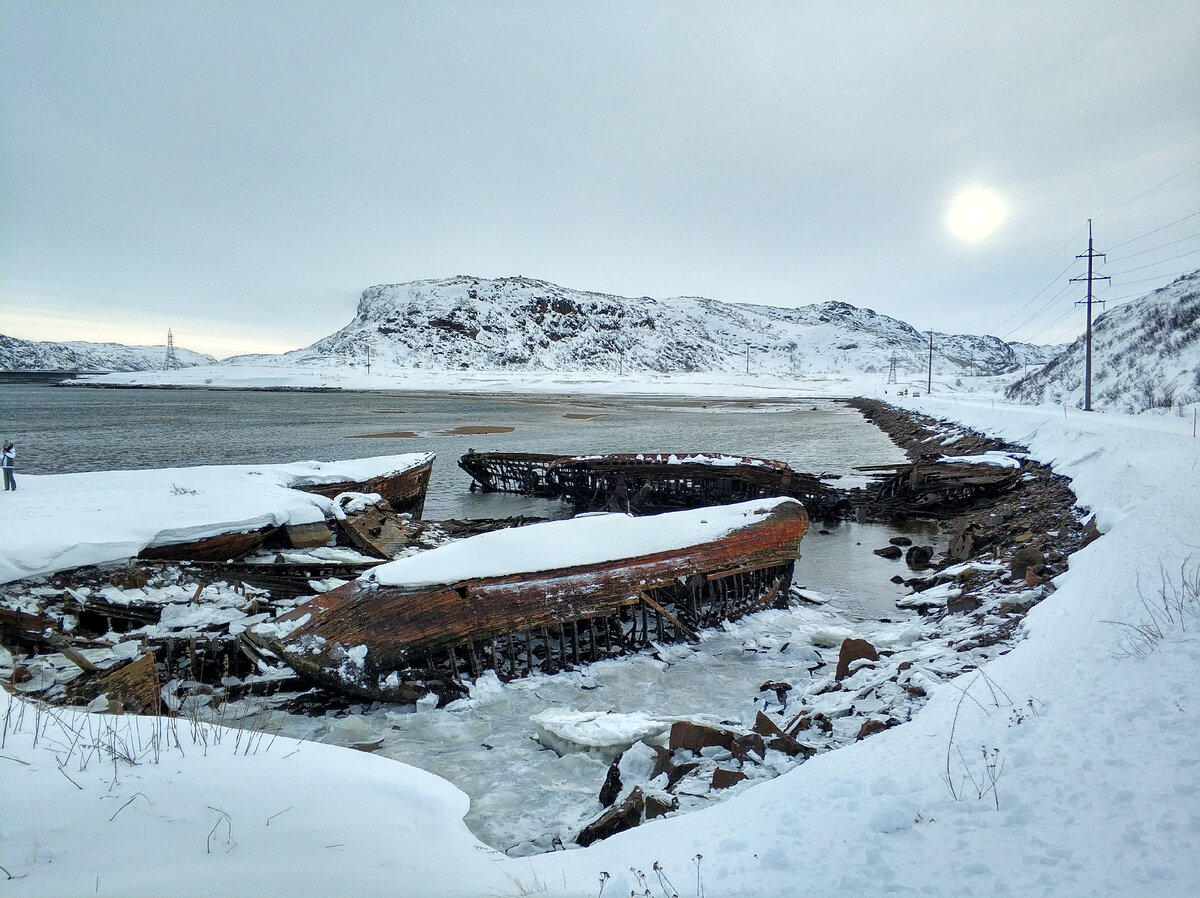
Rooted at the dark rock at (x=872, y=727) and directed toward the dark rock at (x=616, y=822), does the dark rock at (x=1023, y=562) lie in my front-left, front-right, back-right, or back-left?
back-right
